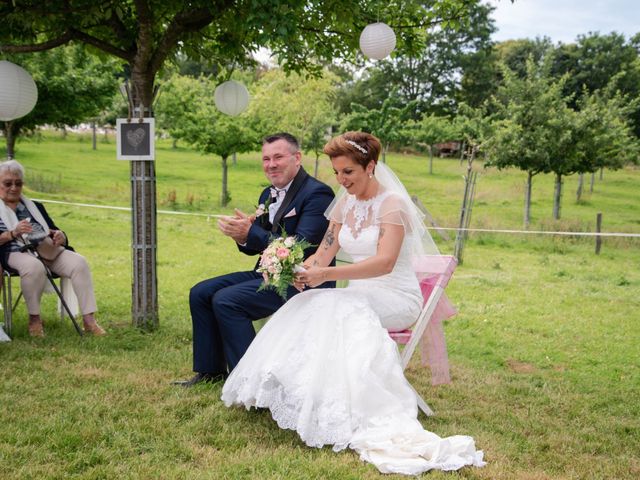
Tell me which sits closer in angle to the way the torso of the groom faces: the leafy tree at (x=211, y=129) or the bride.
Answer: the bride

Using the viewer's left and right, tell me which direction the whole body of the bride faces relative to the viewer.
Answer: facing the viewer and to the left of the viewer

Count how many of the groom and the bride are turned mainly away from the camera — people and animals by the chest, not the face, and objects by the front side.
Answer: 0

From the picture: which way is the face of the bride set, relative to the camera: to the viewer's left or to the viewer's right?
to the viewer's left

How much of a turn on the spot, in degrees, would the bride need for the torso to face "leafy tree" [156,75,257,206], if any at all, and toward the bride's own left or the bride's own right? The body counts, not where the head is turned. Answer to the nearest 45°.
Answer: approximately 135° to the bride's own right

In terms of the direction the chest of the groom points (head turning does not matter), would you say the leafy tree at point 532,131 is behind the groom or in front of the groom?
behind

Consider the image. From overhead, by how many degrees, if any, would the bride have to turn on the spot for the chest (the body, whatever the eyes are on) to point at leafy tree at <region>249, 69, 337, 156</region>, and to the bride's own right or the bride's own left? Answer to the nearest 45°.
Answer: approximately 135° to the bride's own right

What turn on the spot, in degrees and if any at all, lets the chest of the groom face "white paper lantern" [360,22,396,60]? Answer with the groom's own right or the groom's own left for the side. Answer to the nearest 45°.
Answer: approximately 180°

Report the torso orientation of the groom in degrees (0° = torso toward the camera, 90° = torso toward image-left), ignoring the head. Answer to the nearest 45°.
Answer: approximately 45°
